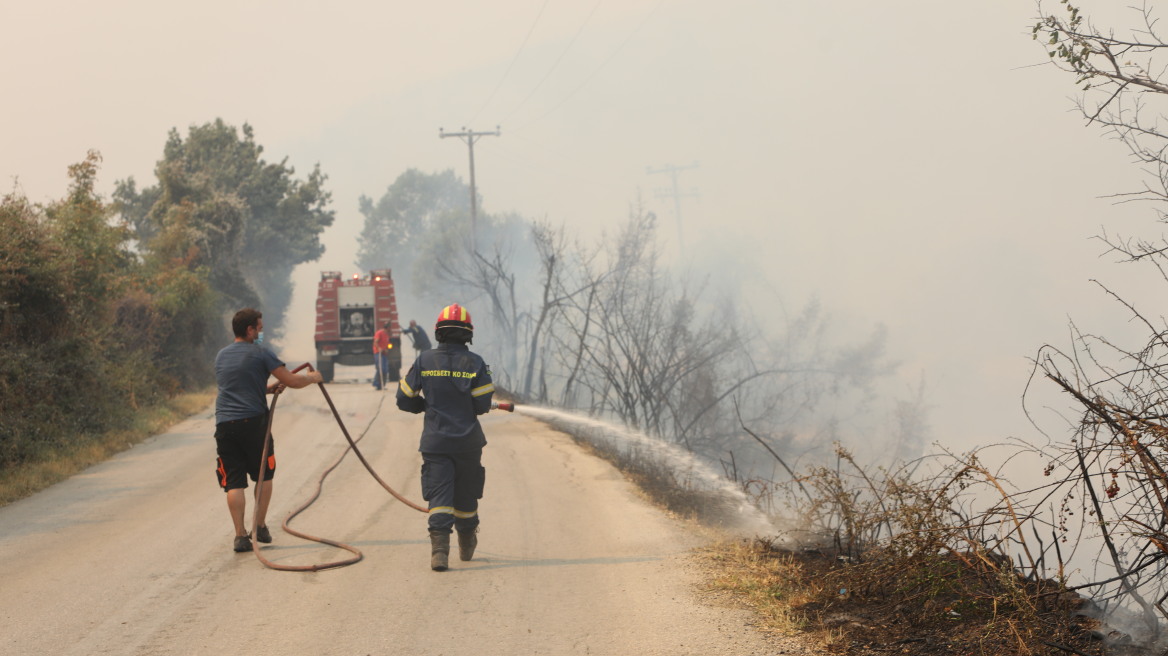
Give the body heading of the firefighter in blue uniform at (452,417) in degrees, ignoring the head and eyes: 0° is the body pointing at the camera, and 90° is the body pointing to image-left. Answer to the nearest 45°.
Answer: approximately 180°

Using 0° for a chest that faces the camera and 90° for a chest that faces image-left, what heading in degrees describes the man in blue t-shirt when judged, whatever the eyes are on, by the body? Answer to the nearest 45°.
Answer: approximately 225°

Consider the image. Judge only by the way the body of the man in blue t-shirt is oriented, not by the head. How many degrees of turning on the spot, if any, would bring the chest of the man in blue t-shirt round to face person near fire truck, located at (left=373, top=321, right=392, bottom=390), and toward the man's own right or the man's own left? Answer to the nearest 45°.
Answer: approximately 45° to the man's own left

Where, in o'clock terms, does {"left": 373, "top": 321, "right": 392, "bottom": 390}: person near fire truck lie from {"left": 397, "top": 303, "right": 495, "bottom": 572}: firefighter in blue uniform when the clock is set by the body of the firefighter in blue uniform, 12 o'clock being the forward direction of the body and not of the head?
The person near fire truck is roughly at 12 o'clock from the firefighter in blue uniform.

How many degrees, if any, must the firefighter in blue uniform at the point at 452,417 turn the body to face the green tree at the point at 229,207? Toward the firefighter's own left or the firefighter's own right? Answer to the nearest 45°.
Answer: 0° — they already face it

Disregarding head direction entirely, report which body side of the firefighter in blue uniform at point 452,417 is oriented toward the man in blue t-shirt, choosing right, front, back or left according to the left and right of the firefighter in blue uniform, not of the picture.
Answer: left

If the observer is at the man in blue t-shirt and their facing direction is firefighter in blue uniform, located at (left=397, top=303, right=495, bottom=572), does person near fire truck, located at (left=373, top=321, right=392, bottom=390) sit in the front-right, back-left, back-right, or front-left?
back-left

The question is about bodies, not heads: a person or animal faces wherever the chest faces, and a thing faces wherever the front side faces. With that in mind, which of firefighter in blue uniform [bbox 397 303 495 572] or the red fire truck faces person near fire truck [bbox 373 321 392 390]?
the firefighter in blue uniform
